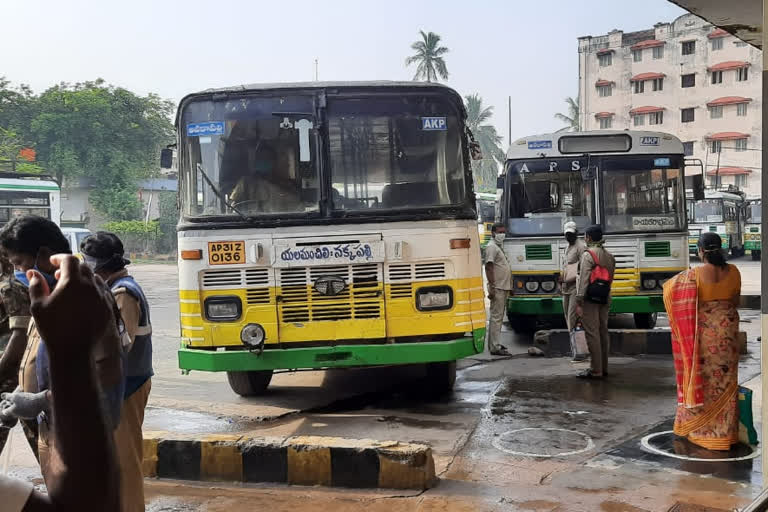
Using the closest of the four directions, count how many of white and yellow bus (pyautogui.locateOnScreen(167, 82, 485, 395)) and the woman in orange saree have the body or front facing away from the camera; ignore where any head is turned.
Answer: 1

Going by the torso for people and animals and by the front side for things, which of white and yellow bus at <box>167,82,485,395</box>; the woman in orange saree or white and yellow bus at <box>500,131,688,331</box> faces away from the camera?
the woman in orange saree

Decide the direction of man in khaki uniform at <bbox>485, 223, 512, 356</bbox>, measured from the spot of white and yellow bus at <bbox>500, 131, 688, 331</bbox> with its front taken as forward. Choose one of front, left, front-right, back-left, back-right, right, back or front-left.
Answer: front-right

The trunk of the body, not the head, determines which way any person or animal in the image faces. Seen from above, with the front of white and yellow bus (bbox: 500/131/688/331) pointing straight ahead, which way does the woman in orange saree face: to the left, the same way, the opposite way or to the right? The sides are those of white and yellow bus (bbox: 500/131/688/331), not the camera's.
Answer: the opposite way

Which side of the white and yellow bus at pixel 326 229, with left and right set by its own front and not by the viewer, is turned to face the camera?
front

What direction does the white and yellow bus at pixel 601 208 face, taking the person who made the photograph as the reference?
facing the viewer

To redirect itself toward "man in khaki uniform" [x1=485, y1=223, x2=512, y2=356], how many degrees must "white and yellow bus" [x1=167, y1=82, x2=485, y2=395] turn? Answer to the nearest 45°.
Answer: approximately 135° to its left

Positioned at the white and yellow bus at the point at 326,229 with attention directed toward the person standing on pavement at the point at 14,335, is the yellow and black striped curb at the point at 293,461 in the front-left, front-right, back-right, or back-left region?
front-left

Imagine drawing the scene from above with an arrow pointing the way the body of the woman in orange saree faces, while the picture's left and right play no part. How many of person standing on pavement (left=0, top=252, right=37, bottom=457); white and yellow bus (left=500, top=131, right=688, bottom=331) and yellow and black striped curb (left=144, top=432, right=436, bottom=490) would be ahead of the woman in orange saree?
1

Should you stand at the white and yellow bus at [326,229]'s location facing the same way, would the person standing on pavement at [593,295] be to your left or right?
on your left

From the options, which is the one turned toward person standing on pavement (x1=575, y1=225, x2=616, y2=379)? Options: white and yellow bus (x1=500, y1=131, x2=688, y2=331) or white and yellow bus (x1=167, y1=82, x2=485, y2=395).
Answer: white and yellow bus (x1=500, y1=131, x2=688, y2=331)

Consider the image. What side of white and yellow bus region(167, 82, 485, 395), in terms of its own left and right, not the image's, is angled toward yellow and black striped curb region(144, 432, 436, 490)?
front

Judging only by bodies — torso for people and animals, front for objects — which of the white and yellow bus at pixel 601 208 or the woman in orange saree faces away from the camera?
the woman in orange saree

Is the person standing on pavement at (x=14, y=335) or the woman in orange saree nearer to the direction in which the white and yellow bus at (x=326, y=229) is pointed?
the person standing on pavement

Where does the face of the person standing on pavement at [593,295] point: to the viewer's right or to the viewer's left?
to the viewer's left

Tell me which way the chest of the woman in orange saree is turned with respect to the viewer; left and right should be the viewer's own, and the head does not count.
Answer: facing away from the viewer

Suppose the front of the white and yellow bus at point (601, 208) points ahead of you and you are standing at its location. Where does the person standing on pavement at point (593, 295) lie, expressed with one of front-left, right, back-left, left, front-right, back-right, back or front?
front

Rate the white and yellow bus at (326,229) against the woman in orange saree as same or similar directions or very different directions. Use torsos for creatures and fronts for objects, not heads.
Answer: very different directions

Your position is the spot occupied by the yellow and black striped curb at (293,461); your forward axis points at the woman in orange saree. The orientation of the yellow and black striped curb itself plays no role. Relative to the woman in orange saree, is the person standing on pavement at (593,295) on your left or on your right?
left
